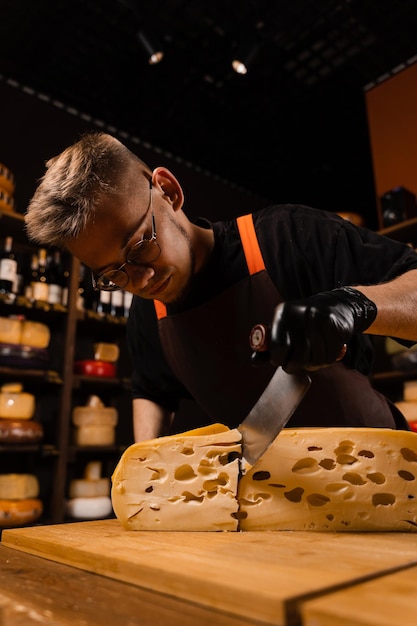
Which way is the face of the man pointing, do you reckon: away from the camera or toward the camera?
toward the camera

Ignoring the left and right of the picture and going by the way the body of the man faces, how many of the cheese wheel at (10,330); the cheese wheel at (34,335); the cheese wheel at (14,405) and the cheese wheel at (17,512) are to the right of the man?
4

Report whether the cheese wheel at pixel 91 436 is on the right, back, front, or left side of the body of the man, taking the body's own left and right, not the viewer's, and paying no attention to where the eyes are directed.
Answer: right

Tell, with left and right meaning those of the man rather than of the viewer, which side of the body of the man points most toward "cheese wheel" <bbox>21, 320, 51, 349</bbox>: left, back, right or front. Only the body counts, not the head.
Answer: right

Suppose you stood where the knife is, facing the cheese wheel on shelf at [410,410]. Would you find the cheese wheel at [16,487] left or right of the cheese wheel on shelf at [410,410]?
left

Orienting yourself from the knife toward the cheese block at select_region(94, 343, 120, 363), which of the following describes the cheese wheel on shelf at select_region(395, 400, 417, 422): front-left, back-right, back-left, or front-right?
front-right

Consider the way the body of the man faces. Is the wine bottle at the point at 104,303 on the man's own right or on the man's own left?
on the man's own right

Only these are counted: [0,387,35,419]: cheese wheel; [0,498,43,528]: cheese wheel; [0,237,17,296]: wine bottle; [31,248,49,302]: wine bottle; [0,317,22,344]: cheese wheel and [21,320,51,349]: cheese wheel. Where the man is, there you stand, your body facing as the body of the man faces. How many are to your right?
6

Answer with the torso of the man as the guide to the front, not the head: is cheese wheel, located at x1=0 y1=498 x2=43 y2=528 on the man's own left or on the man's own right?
on the man's own right

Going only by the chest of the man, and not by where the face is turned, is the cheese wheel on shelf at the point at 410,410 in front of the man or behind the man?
behind

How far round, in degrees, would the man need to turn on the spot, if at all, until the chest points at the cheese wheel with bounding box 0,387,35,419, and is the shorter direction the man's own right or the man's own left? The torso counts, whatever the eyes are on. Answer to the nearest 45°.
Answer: approximately 90° to the man's own right

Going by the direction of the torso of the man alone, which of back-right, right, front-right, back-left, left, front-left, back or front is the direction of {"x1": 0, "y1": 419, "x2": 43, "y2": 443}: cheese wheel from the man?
right
